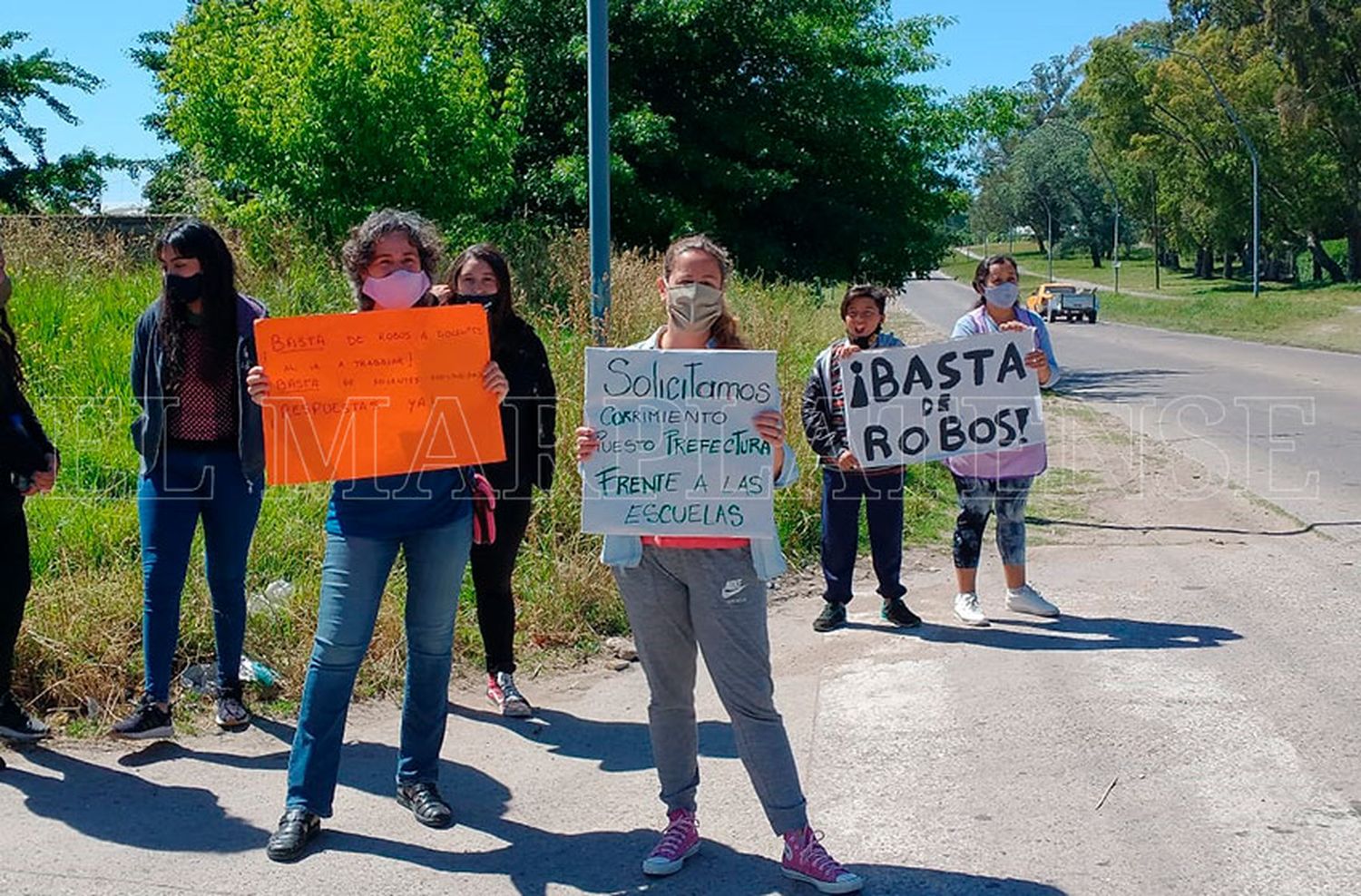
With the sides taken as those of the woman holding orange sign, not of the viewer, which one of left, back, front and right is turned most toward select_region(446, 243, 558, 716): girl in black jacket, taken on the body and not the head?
back

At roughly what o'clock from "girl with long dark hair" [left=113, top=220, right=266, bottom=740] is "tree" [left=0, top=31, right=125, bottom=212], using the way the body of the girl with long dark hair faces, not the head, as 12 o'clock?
The tree is roughly at 6 o'clock from the girl with long dark hair.

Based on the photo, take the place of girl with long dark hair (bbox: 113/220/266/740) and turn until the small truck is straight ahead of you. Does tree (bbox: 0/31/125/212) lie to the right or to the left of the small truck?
left

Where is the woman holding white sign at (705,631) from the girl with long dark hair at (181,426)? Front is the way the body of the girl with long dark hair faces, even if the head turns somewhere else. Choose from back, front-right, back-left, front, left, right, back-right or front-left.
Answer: front-left

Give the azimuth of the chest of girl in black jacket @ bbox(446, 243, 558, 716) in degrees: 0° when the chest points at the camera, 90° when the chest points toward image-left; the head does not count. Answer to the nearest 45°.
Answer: approximately 0°

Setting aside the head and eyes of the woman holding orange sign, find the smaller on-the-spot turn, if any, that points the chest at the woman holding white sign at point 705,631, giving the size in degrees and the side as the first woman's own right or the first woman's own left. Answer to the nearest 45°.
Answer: approximately 45° to the first woman's own left

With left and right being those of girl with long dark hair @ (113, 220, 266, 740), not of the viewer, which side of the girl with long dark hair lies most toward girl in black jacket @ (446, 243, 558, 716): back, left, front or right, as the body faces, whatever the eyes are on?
left
